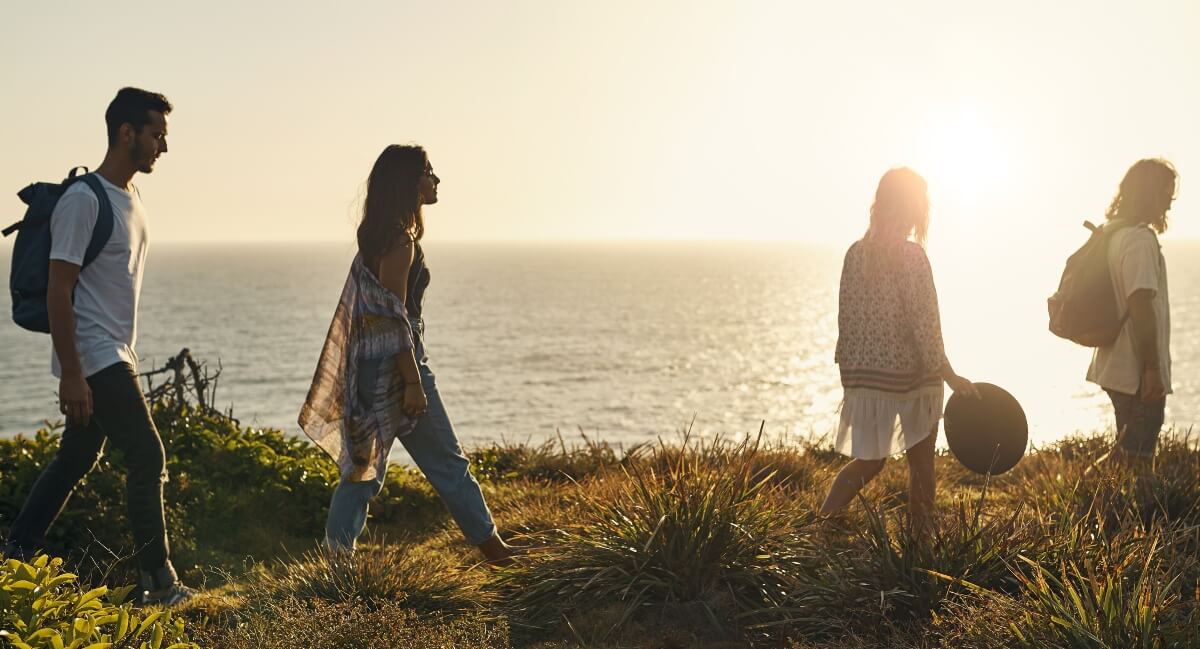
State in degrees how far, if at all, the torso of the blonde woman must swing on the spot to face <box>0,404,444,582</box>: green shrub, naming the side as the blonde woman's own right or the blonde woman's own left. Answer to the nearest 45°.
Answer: approximately 135° to the blonde woman's own left

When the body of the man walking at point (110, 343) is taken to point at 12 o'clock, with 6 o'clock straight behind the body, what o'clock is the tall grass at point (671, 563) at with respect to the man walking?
The tall grass is roughly at 1 o'clock from the man walking.

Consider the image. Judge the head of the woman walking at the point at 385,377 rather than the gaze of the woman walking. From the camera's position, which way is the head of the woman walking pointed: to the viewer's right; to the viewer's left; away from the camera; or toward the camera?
to the viewer's right

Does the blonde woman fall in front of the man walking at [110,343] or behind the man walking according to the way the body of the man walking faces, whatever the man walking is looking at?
in front

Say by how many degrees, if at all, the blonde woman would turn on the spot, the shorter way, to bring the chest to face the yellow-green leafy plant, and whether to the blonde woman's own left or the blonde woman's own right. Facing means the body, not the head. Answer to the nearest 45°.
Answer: approximately 180°

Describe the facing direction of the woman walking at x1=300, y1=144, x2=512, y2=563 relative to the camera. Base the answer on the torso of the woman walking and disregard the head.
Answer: to the viewer's right

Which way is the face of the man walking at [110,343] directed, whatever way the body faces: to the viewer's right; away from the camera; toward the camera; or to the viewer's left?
to the viewer's right

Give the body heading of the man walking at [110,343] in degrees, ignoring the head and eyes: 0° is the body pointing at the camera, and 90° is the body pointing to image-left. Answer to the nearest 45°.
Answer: approximately 270°

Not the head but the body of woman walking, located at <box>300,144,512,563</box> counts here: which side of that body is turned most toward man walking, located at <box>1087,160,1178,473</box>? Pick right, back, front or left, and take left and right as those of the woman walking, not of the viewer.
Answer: front

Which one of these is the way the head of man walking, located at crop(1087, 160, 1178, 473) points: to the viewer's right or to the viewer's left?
to the viewer's right

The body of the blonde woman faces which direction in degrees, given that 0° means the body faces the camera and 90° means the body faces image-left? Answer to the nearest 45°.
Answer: approximately 225°

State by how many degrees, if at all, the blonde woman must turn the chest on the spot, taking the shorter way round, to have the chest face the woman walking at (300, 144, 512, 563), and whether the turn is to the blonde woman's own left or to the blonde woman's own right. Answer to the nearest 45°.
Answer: approximately 135° to the blonde woman's own left

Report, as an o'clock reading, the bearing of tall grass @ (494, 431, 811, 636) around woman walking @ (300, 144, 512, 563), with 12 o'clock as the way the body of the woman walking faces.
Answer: The tall grass is roughly at 1 o'clock from the woman walking.
